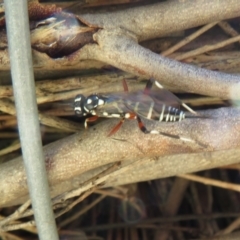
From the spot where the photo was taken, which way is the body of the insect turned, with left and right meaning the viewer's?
facing to the left of the viewer
